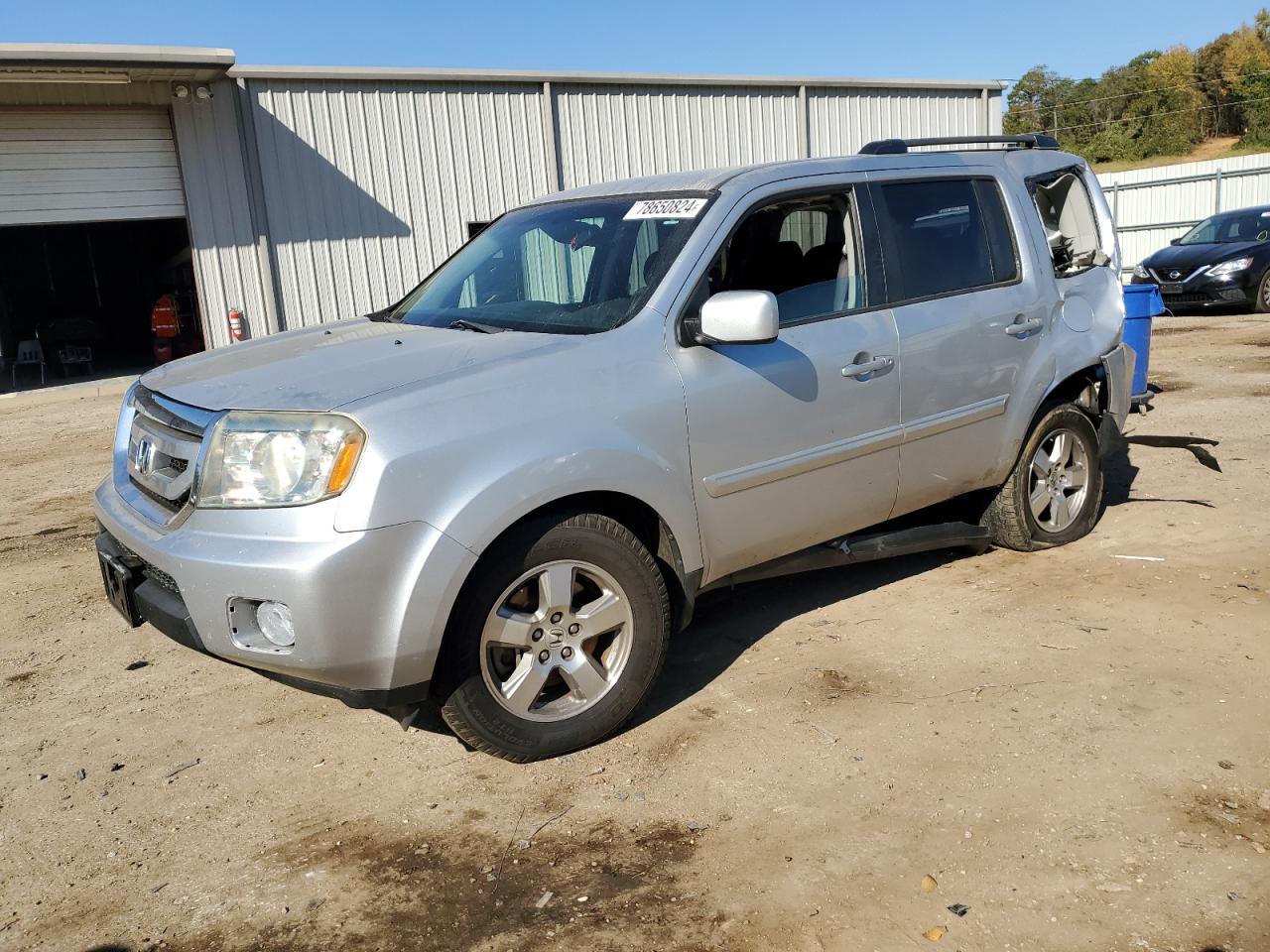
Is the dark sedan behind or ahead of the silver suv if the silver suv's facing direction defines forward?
behind

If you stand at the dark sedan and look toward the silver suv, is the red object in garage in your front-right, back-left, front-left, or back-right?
front-right

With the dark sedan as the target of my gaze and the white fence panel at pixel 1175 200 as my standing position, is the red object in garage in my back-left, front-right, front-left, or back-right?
front-right

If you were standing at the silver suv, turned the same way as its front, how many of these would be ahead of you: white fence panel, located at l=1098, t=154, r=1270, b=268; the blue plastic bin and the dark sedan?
0

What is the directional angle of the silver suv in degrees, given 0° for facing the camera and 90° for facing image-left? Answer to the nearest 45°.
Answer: approximately 45°

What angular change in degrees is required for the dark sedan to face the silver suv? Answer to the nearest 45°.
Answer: approximately 45° to its left

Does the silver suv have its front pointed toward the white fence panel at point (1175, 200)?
no

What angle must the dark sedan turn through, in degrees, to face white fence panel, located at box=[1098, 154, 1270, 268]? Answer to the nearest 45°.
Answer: approximately 135° to its right

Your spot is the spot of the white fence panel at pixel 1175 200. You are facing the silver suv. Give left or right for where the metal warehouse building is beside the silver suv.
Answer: right

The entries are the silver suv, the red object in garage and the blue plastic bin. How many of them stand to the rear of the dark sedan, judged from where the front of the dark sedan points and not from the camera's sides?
0

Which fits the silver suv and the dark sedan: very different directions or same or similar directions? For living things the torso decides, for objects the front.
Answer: same or similar directions

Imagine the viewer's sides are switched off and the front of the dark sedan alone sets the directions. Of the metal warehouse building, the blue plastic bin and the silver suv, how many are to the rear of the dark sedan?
0

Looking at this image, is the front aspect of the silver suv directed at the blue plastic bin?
no

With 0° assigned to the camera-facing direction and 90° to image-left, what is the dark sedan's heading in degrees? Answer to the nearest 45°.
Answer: approximately 45°

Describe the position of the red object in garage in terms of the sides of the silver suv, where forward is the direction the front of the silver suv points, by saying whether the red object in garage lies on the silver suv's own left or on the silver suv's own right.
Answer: on the silver suv's own right

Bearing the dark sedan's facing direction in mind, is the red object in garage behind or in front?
in front

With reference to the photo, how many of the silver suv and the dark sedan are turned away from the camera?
0
